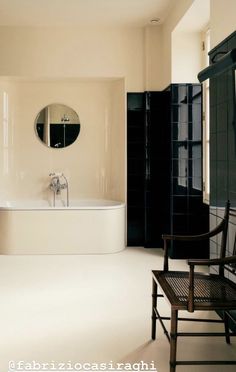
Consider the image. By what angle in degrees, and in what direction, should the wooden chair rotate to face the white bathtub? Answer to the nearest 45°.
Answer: approximately 45° to its right

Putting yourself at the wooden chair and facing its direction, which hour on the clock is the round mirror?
The round mirror is roughly at 2 o'clock from the wooden chair.

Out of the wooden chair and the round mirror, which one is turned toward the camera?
the round mirror

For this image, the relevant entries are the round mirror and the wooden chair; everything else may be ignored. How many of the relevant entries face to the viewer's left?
1

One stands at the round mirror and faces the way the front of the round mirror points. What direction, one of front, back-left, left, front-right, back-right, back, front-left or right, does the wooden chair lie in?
front

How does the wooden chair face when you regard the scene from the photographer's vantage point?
facing to the left of the viewer

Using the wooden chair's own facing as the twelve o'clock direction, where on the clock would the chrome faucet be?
The chrome faucet is roughly at 2 o'clock from the wooden chair.

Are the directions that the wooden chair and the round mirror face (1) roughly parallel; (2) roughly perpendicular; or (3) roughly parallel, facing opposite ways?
roughly perpendicular
